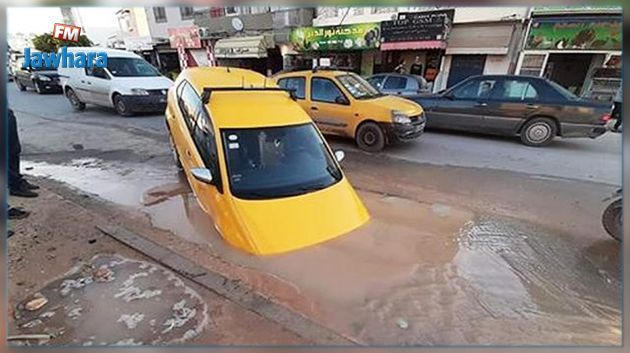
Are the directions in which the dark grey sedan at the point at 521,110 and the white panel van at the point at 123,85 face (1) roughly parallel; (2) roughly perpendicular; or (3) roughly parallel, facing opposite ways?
roughly parallel, facing opposite ways

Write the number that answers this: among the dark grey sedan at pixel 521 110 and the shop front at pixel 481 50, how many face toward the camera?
1

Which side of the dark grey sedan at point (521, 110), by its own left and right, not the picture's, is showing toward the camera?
left

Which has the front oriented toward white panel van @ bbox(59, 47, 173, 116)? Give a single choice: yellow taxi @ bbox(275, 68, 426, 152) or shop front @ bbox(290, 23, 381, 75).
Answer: the shop front

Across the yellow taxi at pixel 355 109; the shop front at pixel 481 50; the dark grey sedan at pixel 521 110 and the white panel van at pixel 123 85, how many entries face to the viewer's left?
1

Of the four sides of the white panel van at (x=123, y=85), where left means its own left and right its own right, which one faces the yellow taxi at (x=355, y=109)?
front

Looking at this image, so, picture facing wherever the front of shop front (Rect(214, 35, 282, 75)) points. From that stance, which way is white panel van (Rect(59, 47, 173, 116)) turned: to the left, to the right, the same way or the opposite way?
to the left

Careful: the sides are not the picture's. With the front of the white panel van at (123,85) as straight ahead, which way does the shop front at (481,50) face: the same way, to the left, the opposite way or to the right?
to the right

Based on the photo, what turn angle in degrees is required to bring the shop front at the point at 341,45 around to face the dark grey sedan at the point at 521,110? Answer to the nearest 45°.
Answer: approximately 90° to its left

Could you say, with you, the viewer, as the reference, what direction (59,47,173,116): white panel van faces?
facing the viewer and to the right of the viewer

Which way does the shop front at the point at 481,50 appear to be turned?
toward the camera

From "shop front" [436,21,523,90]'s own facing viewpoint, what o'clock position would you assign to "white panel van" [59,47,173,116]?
The white panel van is roughly at 2 o'clock from the shop front.

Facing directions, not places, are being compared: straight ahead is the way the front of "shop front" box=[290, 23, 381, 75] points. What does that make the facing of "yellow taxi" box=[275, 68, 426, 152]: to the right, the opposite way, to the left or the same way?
to the left

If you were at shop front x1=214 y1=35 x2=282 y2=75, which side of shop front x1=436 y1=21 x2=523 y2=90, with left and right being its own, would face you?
right

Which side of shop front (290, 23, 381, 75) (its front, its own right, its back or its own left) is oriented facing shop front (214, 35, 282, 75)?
right
